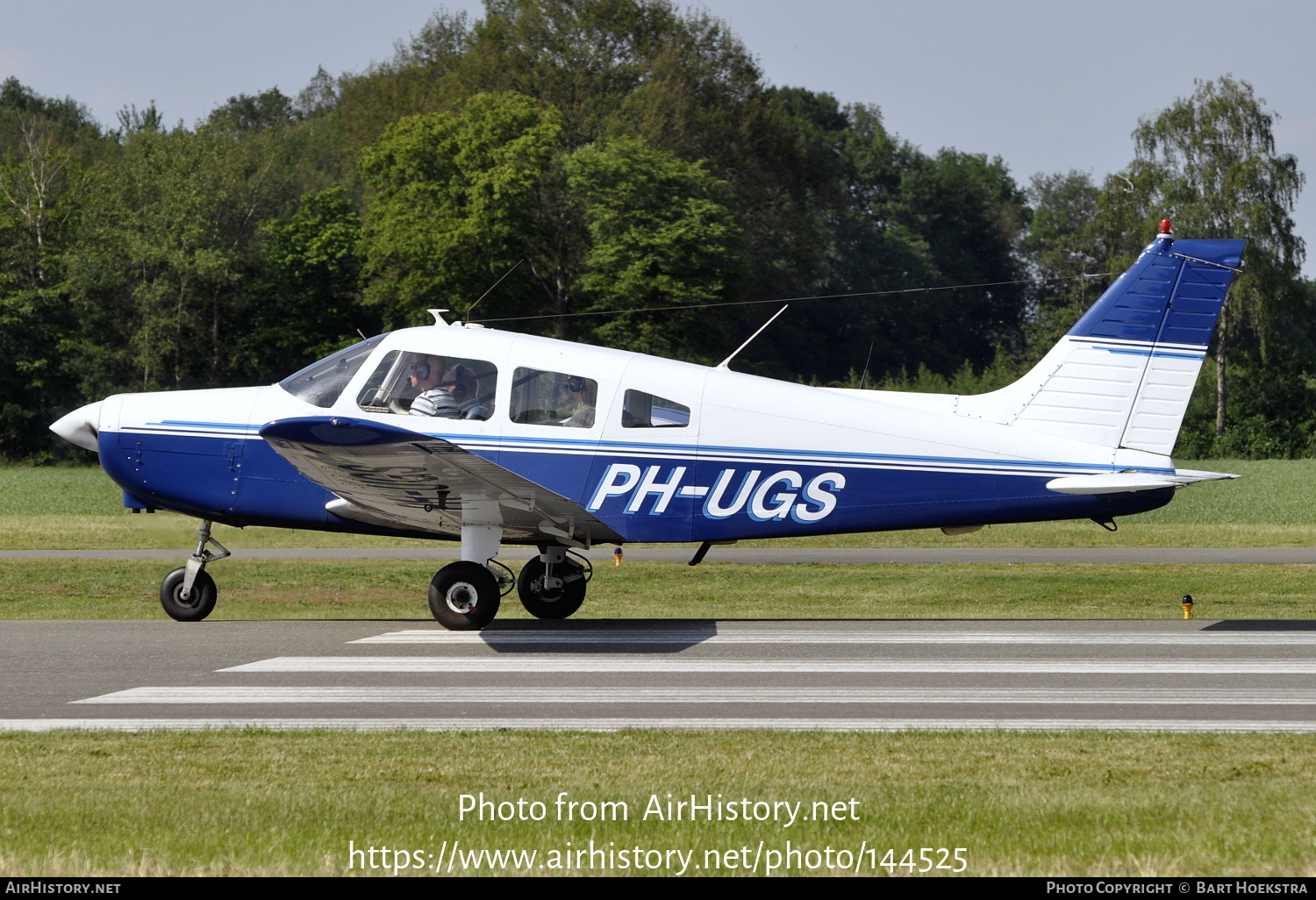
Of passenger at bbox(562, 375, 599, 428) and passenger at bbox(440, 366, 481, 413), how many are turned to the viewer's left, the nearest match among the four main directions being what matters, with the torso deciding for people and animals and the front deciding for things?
2

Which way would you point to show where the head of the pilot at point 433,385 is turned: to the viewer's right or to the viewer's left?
to the viewer's left

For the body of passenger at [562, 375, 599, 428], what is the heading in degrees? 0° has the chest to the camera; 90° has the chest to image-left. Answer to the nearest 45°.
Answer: approximately 90°

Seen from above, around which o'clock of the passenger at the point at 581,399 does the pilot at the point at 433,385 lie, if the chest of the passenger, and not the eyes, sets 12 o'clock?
The pilot is roughly at 12 o'clock from the passenger.

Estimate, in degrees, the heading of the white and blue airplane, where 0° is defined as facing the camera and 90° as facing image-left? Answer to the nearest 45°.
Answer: approximately 90°

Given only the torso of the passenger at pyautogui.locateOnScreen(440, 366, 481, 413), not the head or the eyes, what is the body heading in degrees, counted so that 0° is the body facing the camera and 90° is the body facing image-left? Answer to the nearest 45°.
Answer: approximately 90°

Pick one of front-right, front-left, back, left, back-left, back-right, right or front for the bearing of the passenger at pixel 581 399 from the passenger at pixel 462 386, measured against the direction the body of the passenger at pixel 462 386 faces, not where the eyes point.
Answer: back

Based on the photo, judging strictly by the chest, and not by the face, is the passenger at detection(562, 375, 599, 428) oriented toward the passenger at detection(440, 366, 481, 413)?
yes

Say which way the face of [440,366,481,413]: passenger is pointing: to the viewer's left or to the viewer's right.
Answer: to the viewer's left
